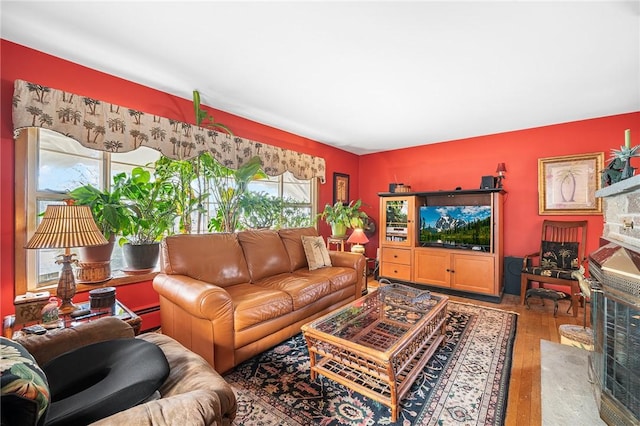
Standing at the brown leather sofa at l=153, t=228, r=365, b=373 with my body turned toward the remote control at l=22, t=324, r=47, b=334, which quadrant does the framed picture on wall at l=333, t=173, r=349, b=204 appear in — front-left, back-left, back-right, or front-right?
back-right

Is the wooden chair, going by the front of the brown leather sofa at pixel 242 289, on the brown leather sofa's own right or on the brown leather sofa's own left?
on the brown leather sofa's own left

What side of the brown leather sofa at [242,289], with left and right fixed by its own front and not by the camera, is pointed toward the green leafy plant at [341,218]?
left

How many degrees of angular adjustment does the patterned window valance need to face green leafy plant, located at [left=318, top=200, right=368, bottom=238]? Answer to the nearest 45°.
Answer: approximately 45° to its left

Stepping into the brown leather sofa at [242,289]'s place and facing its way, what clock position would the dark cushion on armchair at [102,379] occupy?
The dark cushion on armchair is roughly at 2 o'clock from the brown leather sofa.

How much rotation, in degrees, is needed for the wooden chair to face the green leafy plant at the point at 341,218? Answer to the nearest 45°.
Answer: approximately 45° to its right

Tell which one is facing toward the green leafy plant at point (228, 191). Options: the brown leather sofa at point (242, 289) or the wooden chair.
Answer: the wooden chair

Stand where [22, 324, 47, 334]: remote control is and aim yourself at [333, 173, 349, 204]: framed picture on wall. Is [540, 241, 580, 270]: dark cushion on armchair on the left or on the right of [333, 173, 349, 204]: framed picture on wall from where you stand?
right

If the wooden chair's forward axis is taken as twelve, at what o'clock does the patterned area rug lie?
The patterned area rug is roughly at 11 o'clock from the wooden chair.

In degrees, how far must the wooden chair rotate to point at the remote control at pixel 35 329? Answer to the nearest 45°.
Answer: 0° — it already faces it

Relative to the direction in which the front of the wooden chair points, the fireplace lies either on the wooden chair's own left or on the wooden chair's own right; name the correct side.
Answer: on the wooden chair's own left
